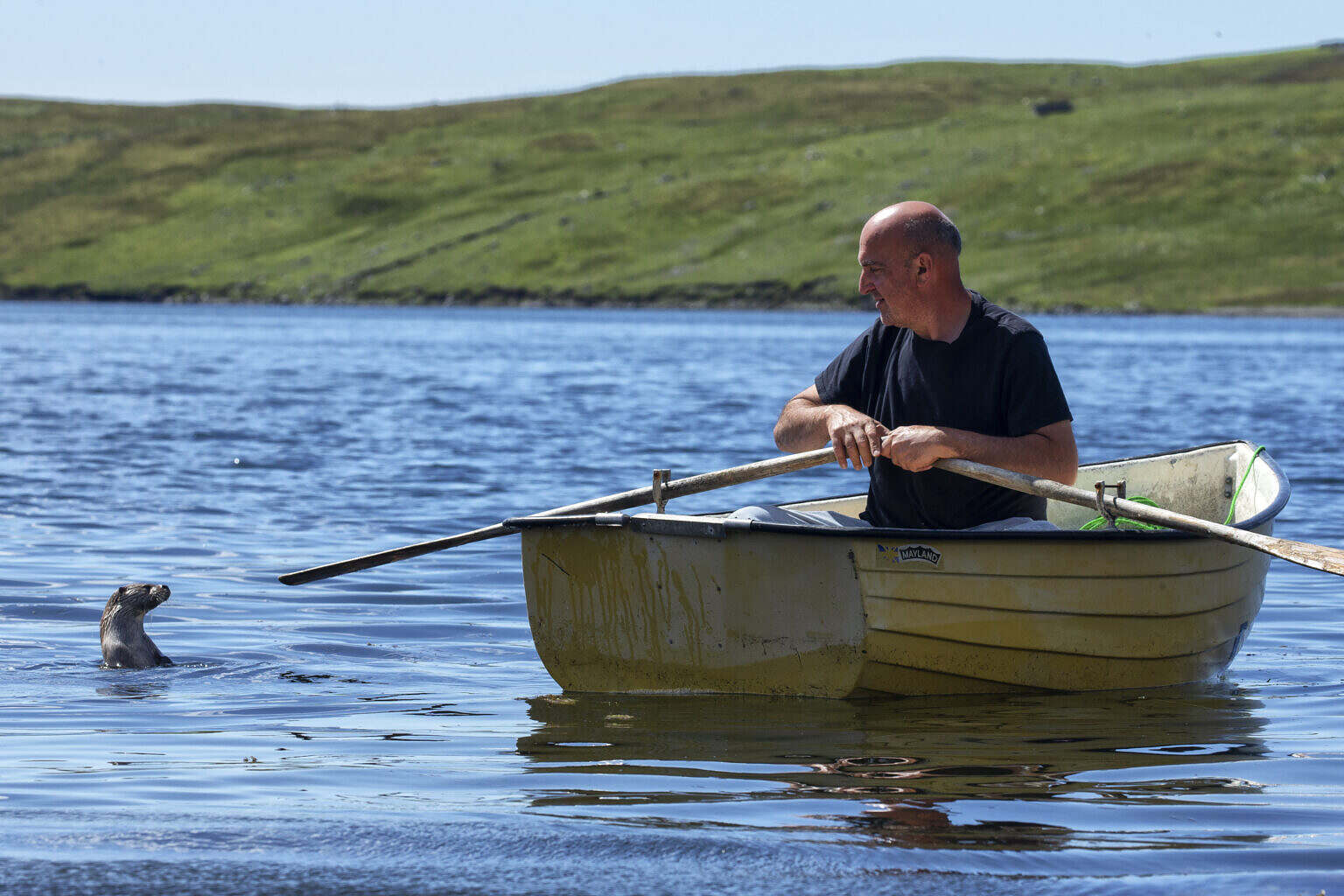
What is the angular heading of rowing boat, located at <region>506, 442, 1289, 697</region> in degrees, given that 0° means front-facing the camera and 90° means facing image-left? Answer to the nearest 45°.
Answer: approximately 225°

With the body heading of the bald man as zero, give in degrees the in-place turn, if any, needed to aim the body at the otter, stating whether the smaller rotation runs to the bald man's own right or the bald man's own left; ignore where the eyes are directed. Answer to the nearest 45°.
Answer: approximately 45° to the bald man's own right

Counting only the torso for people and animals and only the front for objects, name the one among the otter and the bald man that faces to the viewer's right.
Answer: the otter

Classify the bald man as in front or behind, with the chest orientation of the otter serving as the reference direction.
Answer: in front

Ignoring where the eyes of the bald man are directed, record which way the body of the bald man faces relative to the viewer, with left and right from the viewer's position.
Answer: facing the viewer and to the left of the viewer

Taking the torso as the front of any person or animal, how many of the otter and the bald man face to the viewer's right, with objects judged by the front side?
1

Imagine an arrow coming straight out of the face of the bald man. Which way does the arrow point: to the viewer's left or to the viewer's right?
to the viewer's left

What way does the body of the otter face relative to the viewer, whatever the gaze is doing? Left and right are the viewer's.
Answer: facing to the right of the viewer

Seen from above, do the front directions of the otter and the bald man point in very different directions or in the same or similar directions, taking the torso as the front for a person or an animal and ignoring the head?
very different directions
